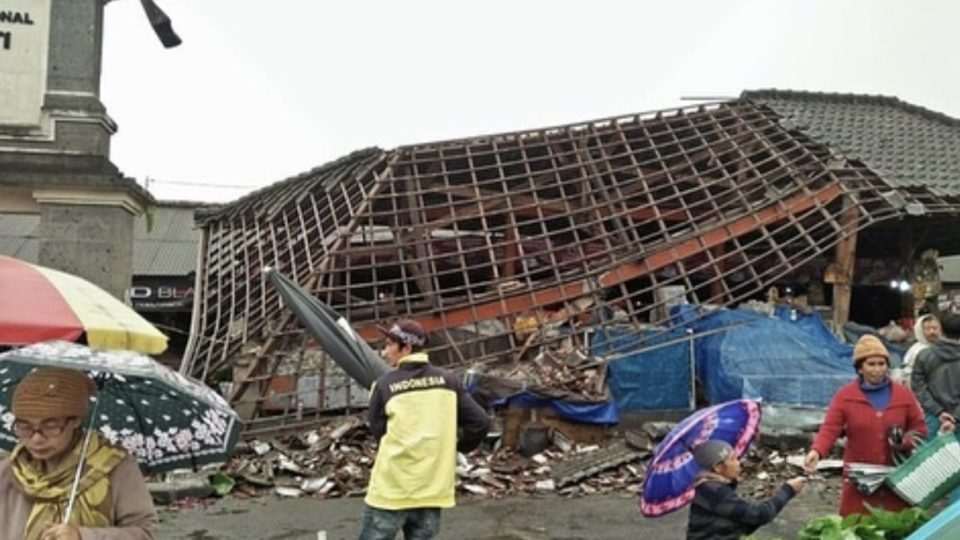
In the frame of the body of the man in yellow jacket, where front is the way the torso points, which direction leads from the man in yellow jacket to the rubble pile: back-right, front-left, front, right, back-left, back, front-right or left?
front

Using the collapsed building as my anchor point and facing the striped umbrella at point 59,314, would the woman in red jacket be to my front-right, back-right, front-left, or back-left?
front-left

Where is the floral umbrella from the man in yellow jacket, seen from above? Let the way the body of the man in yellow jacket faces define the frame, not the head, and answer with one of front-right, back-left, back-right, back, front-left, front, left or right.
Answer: back-left

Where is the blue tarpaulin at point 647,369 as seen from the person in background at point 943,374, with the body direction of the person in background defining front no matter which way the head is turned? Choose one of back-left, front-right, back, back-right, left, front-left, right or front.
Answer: front-left

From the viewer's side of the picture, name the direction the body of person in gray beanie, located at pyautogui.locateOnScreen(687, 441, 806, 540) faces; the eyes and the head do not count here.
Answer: to the viewer's right

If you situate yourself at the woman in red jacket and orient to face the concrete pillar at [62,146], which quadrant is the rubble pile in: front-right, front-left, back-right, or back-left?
front-right

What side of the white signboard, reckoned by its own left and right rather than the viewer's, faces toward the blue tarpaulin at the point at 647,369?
left

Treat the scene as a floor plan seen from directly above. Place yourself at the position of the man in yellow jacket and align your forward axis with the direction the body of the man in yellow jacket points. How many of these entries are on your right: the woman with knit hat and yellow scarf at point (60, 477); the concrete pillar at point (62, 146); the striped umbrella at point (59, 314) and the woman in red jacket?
1

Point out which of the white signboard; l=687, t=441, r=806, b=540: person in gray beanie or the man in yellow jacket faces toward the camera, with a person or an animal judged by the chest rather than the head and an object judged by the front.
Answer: the white signboard

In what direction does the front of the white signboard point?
toward the camera

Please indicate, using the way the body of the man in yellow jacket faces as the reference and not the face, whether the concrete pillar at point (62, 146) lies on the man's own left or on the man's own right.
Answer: on the man's own left

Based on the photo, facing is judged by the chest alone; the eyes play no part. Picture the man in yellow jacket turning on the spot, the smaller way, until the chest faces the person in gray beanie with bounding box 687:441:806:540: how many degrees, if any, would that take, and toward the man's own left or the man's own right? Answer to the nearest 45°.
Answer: approximately 135° to the man's own right

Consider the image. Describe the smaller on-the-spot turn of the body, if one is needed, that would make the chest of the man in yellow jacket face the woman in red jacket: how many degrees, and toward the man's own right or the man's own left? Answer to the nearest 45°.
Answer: approximately 90° to the man's own right

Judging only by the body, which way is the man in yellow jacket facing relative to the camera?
away from the camera

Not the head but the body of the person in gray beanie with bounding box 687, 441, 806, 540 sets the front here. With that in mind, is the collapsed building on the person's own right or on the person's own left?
on the person's own left
